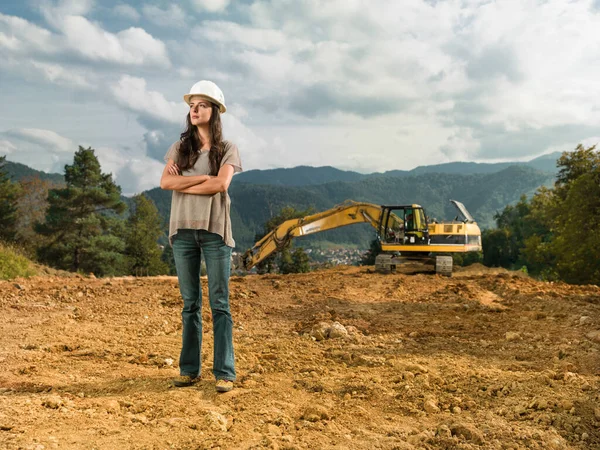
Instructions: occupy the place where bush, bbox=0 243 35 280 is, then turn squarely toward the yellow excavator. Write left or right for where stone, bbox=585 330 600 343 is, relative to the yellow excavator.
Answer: right

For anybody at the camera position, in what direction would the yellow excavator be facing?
facing to the left of the viewer

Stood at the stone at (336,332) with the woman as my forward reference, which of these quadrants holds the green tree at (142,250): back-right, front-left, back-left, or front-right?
back-right

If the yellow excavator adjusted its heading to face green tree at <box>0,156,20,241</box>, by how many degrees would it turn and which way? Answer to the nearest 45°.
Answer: approximately 45° to its right

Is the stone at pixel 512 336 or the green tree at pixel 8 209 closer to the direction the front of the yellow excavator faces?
the green tree

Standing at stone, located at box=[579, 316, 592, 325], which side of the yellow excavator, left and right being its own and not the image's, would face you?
left

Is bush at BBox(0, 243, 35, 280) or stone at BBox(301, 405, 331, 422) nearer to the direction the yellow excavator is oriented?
the bush

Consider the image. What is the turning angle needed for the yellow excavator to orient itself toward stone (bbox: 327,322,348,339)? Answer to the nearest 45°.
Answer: approximately 90° to its left

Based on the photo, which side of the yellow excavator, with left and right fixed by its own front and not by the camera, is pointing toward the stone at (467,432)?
left

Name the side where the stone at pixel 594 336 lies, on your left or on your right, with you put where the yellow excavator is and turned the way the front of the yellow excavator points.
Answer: on your left
